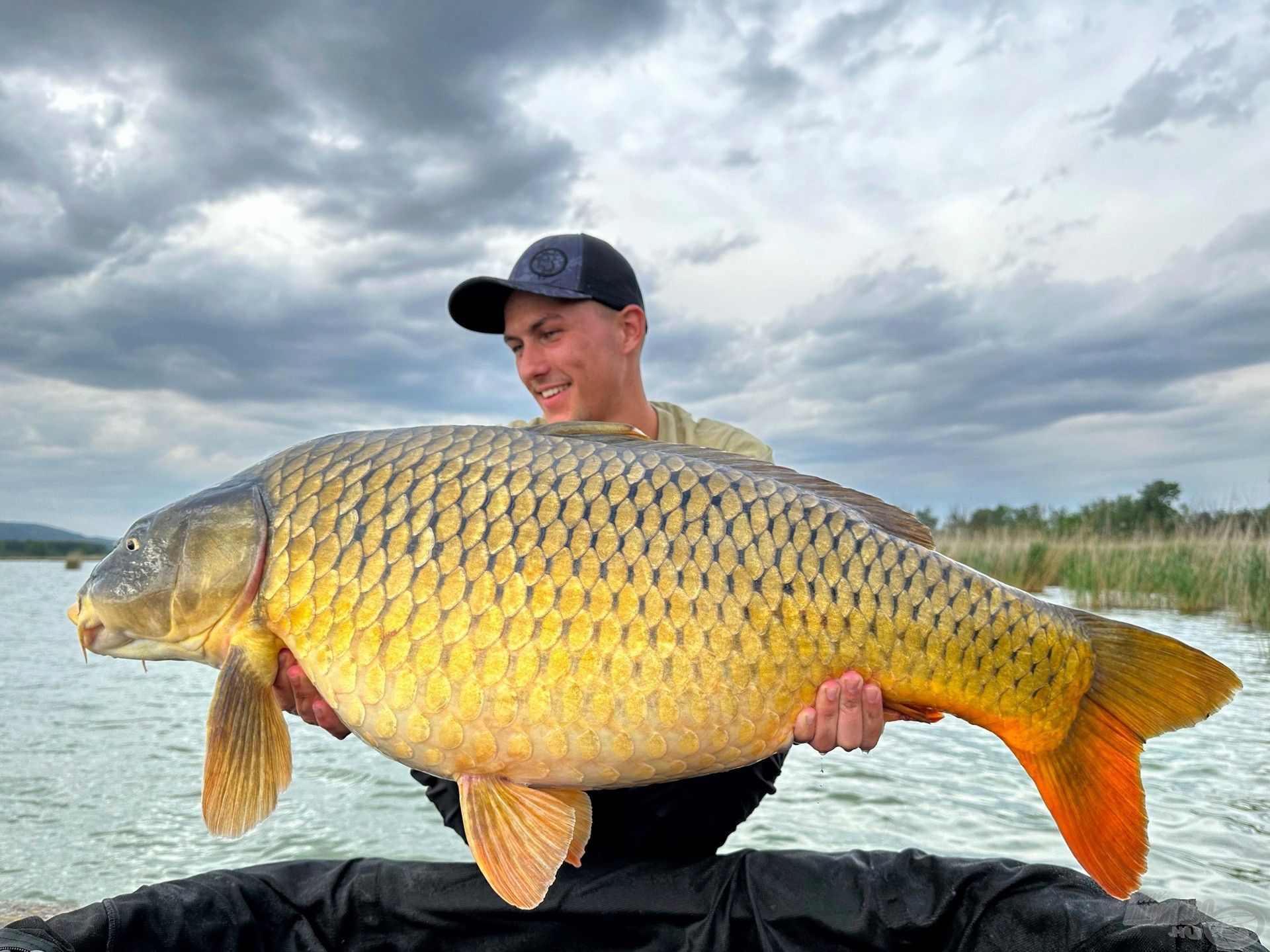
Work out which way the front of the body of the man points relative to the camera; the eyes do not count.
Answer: toward the camera

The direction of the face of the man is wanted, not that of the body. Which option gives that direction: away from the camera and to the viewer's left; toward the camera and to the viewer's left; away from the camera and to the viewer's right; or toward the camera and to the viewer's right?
toward the camera and to the viewer's left
